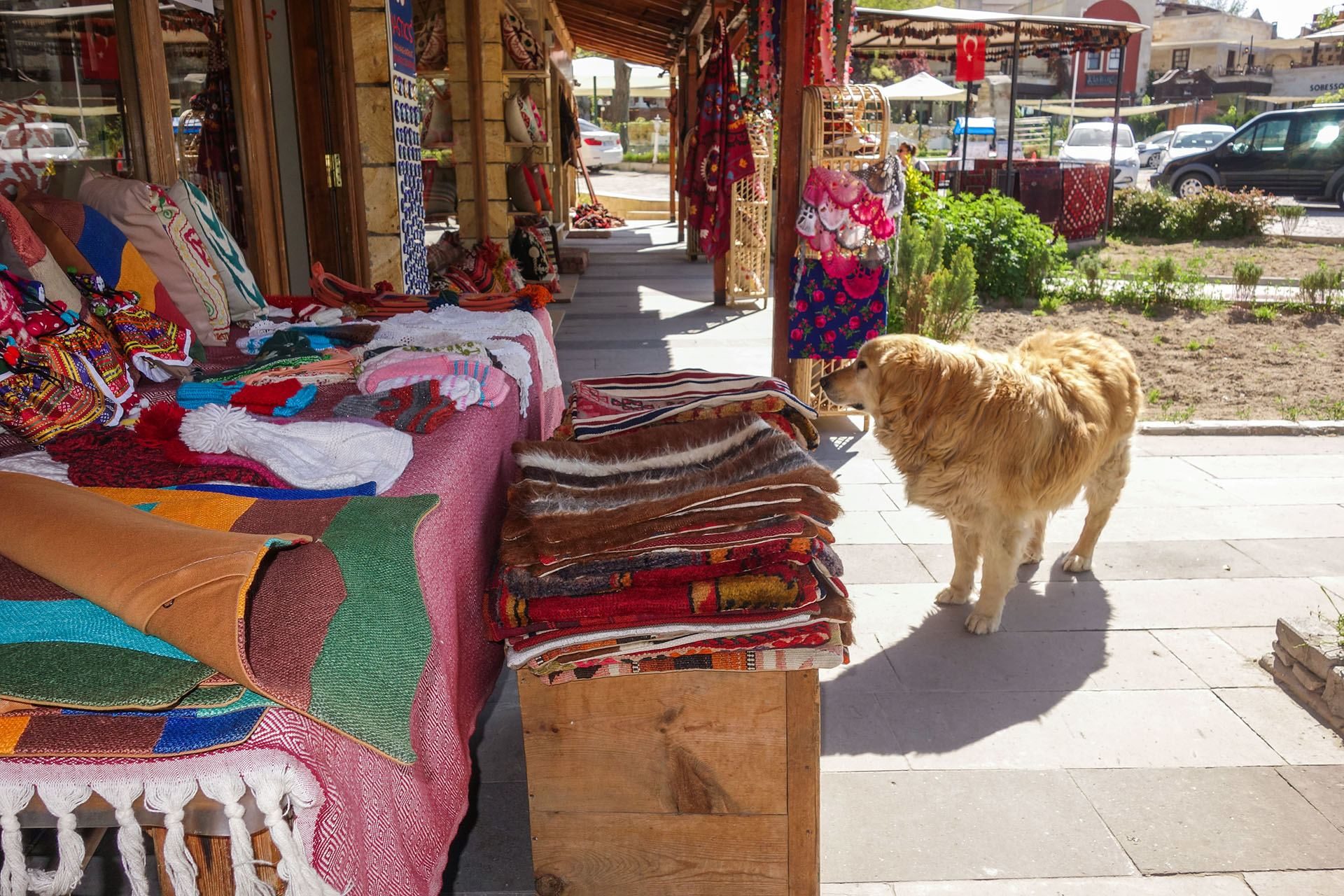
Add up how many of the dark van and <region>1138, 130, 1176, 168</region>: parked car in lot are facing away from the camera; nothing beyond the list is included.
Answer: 0

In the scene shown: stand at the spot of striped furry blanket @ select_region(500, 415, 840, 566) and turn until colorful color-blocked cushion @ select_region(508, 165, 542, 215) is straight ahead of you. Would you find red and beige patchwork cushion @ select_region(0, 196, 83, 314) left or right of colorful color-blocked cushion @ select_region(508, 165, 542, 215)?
left

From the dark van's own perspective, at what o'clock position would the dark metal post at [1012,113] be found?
The dark metal post is roughly at 10 o'clock from the dark van.

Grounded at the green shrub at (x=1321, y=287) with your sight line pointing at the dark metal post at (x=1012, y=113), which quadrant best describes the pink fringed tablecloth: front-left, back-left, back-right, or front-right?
back-left

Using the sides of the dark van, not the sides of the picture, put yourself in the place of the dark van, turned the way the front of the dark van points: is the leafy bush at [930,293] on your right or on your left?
on your left

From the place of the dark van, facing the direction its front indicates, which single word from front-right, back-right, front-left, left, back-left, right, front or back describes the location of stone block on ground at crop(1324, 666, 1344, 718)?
left

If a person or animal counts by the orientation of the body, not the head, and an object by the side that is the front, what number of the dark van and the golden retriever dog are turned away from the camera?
0

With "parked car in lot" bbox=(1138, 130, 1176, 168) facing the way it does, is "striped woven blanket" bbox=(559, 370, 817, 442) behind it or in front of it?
in front

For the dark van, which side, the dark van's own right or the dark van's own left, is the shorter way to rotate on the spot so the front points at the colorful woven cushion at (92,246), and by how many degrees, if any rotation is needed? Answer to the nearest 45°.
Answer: approximately 90° to the dark van's own left

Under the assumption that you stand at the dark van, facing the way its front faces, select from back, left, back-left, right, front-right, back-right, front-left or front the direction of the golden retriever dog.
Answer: left

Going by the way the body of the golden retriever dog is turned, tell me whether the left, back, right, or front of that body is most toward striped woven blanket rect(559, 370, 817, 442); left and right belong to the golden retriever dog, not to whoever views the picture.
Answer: front

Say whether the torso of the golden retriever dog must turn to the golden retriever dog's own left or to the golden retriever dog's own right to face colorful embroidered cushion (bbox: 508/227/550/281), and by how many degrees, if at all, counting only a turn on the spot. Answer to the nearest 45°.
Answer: approximately 90° to the golden retriever dog's own right

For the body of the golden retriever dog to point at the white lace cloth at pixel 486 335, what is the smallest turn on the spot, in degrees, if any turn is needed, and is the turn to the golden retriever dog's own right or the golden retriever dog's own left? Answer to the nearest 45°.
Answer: approximately 45° to the golden retriever dog's own right

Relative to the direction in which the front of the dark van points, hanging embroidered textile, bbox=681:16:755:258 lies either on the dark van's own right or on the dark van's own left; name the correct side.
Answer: on the dark van's own left

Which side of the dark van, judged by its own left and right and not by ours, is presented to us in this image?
left
